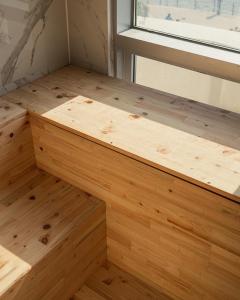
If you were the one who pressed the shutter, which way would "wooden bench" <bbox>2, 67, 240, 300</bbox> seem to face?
facing the viewer and to the left of the viewer

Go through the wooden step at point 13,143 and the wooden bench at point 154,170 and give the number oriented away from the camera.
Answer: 0

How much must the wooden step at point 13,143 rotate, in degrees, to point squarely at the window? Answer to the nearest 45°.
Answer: approximately 45° to its left

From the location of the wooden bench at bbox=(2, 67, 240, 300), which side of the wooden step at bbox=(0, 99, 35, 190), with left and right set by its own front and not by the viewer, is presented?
front

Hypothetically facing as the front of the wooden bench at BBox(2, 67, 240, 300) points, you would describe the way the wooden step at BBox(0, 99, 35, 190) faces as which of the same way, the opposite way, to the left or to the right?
to the left
